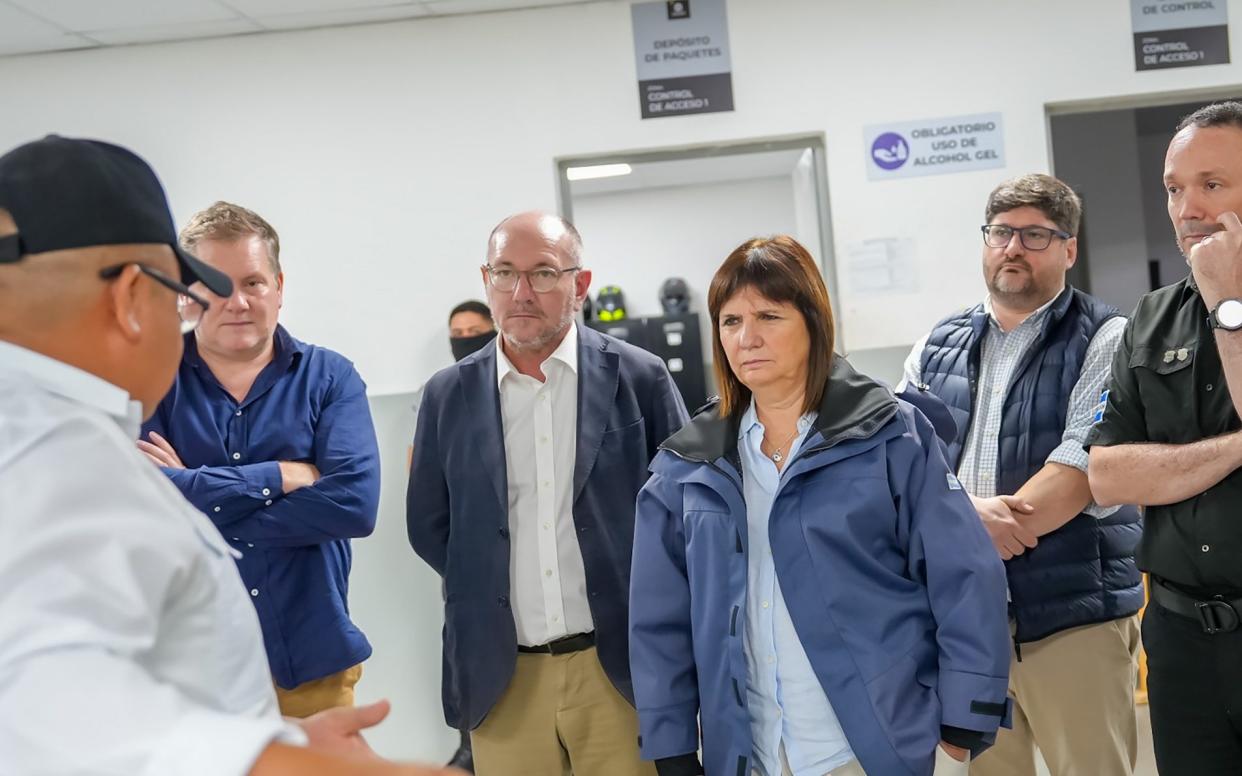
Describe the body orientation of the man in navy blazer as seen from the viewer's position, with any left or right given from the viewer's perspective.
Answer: facing the viewer

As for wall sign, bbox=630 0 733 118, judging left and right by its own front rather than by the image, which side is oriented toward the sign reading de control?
left

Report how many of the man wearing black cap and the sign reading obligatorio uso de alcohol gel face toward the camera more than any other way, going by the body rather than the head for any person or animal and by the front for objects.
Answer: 1

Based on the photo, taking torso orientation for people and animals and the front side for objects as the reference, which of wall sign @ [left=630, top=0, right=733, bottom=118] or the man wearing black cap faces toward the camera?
the wall sign

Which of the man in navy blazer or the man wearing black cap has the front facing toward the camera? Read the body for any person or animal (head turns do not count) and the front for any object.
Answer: the man in navy blazer

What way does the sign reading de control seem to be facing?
toward the camera

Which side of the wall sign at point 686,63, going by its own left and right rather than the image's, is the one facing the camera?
front

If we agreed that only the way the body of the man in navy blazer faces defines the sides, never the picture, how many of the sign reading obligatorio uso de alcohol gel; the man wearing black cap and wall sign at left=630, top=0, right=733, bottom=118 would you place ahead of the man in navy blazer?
1

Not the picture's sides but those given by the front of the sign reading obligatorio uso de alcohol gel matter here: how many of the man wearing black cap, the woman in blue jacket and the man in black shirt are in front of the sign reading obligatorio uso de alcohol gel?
3

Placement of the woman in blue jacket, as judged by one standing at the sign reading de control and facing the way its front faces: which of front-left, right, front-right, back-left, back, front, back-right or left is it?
front

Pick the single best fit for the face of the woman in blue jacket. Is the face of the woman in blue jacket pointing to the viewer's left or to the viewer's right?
to the viewer's left

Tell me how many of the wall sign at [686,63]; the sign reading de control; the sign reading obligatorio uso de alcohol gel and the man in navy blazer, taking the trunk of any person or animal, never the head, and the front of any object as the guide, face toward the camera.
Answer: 4

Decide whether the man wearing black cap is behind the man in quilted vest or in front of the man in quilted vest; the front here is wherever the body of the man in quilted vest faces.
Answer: in front

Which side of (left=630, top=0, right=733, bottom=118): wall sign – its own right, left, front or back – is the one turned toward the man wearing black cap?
front

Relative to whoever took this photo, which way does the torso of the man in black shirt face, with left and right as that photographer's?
facing the viewer and to the left of the viewer

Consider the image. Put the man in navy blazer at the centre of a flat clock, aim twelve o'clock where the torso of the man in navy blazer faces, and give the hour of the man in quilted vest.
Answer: The man in quilted vest is roughly at 9 o'clock from the man in navy blazer.
